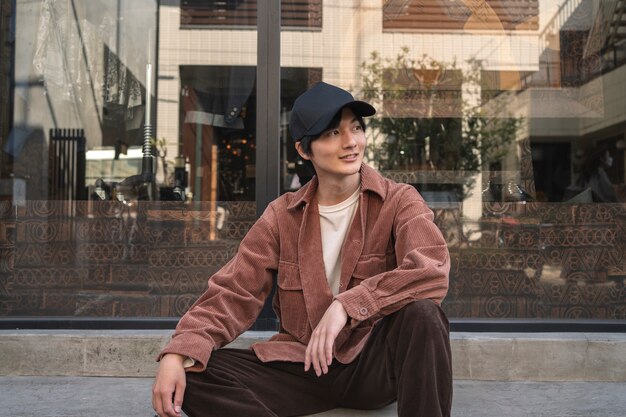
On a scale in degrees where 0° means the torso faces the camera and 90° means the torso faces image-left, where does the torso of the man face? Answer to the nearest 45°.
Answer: approximately 0°
